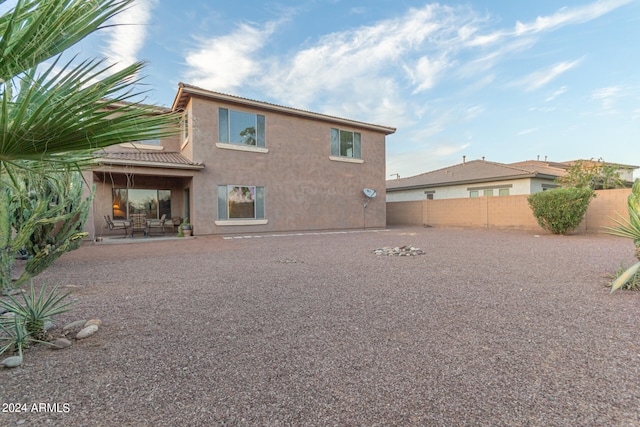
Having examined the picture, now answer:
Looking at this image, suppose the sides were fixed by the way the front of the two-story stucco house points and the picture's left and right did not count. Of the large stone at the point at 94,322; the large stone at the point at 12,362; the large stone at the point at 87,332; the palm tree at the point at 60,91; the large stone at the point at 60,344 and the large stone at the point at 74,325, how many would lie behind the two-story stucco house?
6

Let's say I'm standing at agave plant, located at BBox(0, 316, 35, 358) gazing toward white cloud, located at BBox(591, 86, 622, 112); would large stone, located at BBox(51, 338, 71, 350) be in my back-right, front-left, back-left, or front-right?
front-right

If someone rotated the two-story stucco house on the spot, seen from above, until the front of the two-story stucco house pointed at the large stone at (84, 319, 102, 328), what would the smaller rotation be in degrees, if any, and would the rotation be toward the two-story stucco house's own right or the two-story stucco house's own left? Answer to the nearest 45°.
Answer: approximately 180°

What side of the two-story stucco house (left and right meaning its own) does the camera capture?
back

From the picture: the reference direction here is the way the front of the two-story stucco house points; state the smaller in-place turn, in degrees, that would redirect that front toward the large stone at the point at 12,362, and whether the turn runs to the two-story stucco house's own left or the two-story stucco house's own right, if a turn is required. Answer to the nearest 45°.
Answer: approximately 180°

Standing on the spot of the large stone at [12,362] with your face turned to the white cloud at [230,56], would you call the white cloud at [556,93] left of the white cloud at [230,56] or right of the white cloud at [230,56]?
right

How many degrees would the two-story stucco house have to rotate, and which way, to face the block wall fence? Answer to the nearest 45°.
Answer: approximately 90° to its right

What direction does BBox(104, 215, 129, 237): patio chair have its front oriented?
to the viewer's right

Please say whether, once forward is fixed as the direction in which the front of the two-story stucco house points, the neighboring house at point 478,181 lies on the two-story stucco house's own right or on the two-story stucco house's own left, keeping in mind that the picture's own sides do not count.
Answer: on the two-story stucco house's own right

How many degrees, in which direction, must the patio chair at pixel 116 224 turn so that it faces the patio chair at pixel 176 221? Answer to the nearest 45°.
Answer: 0° — it already faces it
